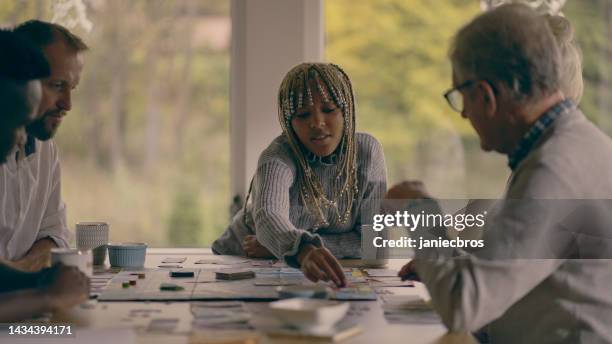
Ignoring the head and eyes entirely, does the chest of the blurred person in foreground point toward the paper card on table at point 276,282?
yes

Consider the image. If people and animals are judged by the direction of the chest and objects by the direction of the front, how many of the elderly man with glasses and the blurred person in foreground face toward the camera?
0

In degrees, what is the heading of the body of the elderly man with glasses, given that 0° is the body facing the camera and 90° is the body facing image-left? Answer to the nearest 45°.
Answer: approximately 135°

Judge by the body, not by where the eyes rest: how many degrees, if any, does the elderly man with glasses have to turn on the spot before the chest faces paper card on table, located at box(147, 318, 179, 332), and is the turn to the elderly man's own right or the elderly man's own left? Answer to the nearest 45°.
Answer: approximately 45° to the elderly man's own left

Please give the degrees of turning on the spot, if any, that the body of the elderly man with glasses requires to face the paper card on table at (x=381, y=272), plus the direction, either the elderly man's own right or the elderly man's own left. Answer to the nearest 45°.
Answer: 0° — they already face it

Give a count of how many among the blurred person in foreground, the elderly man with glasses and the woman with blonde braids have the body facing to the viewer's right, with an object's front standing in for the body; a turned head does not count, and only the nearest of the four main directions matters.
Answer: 1

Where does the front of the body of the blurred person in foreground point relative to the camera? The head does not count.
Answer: to the viewer's right

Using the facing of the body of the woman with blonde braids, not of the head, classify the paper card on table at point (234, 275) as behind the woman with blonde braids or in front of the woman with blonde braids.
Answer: in front

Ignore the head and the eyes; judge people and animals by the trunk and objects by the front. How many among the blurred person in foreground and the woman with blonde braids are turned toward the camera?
1

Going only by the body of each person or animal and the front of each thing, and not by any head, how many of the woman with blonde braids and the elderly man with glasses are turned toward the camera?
1
